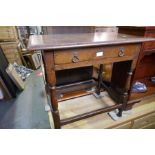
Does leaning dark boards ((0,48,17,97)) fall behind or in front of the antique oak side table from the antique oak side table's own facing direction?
behind

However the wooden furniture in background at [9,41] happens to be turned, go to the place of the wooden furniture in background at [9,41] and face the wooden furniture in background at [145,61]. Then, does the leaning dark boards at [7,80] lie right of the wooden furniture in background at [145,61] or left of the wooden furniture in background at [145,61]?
right

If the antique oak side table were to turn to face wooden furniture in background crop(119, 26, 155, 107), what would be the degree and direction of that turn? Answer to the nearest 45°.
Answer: approximately 90° to its left

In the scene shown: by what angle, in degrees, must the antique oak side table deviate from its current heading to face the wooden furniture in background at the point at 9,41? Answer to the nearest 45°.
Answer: approximately 180°

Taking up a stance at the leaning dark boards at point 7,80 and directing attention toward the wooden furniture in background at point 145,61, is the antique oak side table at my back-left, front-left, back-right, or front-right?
front-right

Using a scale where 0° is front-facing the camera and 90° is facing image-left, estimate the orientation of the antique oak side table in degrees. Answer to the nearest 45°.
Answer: approximately 315°

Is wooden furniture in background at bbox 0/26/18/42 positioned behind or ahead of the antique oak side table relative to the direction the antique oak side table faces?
behind

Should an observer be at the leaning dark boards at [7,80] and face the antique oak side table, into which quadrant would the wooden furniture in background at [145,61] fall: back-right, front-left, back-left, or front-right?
front-left
